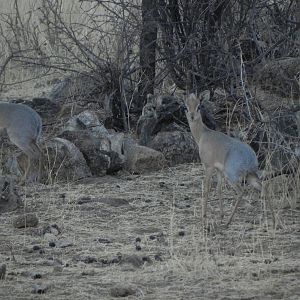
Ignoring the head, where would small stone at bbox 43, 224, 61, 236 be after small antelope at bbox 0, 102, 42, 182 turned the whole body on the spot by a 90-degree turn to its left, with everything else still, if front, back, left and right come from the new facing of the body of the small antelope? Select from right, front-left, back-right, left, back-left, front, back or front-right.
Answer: front

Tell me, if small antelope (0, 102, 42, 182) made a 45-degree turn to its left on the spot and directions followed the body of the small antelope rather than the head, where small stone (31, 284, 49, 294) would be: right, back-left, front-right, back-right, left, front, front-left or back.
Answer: front-left

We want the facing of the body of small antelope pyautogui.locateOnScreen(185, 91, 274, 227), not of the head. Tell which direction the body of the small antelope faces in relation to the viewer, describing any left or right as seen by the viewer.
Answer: facing to the left of the viewer

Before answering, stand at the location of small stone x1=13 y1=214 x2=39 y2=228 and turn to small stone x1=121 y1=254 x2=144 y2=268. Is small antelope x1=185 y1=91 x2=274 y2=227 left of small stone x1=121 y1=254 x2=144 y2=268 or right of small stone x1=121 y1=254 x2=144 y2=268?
left

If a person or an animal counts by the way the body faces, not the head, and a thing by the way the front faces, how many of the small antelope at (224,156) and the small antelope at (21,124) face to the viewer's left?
2

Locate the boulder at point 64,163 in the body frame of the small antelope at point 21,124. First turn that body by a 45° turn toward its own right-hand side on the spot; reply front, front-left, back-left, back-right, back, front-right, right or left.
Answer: back

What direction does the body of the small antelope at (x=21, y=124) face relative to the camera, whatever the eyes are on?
to the viewer's left

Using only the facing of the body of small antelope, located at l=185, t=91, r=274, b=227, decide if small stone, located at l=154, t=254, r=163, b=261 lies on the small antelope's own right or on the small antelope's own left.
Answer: on the small antelope's own left

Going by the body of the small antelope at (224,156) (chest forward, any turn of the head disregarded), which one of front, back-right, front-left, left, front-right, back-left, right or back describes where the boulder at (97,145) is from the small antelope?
front-right

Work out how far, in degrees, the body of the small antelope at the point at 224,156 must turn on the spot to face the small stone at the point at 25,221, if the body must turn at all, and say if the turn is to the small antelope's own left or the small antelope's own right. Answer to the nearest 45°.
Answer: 0° — it already faces it

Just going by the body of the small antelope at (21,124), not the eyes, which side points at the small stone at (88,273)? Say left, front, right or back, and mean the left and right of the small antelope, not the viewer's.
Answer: left

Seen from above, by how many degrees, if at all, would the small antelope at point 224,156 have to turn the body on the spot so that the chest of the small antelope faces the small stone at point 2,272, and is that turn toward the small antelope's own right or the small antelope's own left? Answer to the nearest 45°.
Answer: approximately 45° to the small antelope's own left

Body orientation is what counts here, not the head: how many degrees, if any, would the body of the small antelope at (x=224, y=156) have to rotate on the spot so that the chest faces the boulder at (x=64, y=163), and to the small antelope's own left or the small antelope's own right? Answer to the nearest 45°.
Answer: approximately 45° to the small antelope's own right
